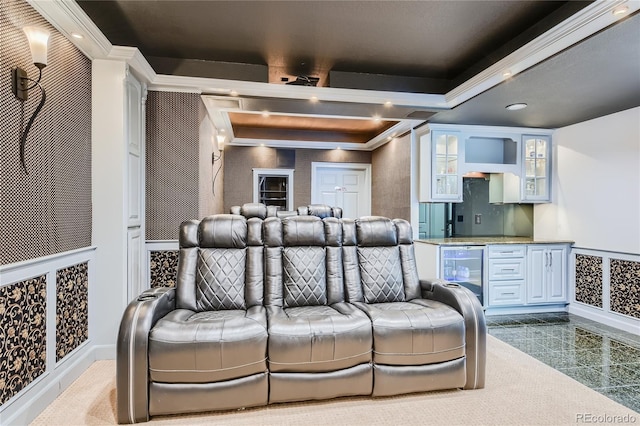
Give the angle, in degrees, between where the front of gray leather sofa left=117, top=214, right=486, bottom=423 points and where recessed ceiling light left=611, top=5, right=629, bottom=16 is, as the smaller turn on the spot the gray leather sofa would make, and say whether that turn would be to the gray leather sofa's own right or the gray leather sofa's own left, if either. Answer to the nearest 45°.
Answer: approximately 90° to the gray leather sofa's own left

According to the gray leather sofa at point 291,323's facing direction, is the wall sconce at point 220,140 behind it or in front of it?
behind

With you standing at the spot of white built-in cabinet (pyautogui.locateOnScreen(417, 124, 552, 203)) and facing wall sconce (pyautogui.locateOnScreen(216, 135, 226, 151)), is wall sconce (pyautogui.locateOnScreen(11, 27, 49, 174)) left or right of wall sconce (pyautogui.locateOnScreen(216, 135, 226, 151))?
left

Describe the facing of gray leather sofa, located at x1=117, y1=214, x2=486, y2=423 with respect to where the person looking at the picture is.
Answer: facing the viewer

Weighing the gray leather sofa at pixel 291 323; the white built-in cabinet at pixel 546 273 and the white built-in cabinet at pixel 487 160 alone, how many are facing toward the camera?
3

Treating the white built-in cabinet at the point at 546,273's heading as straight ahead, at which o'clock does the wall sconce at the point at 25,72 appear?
The wall sconce is roughly at 1 o'clock from the white built-in cabinet.

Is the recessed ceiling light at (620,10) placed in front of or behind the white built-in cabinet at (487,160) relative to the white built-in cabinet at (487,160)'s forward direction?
in front

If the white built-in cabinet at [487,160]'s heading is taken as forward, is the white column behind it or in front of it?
in front

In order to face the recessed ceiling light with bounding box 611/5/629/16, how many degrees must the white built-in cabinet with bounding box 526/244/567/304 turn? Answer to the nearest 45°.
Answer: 0° — it already faces it

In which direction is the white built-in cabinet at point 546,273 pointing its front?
toward the camera

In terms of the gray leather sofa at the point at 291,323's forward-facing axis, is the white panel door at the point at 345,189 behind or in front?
behind

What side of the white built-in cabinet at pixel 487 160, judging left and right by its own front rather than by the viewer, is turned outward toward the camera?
front
